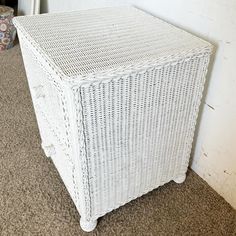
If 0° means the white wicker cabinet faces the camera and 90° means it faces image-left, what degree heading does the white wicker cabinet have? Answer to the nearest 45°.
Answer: approximately 45°
